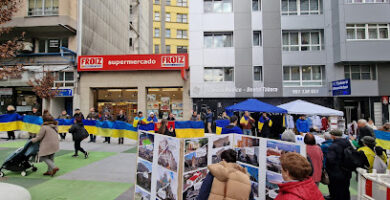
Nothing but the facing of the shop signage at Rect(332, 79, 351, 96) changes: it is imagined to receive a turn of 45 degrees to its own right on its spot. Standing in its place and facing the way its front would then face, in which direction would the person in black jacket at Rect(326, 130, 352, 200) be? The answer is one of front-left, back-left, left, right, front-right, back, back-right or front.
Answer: left

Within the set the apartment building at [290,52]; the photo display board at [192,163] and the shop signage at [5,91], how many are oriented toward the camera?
3

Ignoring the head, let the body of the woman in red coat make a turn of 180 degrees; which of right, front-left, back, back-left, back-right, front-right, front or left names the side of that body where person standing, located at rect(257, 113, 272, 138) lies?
back-left

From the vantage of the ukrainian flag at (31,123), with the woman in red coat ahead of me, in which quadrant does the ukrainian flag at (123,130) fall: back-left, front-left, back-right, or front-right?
front-left

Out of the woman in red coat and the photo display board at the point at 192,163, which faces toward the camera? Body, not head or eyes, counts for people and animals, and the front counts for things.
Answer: the photo display board

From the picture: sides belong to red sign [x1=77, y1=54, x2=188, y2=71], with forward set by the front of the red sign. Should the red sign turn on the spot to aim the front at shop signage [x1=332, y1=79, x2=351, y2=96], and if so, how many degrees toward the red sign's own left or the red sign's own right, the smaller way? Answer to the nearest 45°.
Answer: approximately 45° to the red sign's own left

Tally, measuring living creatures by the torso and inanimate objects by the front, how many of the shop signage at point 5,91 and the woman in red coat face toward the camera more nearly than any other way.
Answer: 1

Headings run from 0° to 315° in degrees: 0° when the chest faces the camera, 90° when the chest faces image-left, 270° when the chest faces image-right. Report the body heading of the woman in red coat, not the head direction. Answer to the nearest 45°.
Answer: approximately 135°

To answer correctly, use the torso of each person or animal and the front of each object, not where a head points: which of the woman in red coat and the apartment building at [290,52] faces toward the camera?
the apartment building

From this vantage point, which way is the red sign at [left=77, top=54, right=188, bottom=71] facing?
toward the camera

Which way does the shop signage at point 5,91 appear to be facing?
toward the camera

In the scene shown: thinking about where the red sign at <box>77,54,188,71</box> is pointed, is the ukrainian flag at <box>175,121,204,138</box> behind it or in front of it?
in front

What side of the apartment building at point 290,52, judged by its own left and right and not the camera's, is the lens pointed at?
front

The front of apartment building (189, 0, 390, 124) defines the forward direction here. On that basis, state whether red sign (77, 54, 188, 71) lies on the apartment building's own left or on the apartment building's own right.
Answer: on the apartment building's own right

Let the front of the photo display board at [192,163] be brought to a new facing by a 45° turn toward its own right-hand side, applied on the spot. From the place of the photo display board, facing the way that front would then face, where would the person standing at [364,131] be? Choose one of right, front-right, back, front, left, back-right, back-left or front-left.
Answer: back

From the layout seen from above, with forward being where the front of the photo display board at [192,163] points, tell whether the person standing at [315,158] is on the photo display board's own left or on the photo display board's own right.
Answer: on the photo display board's own left
